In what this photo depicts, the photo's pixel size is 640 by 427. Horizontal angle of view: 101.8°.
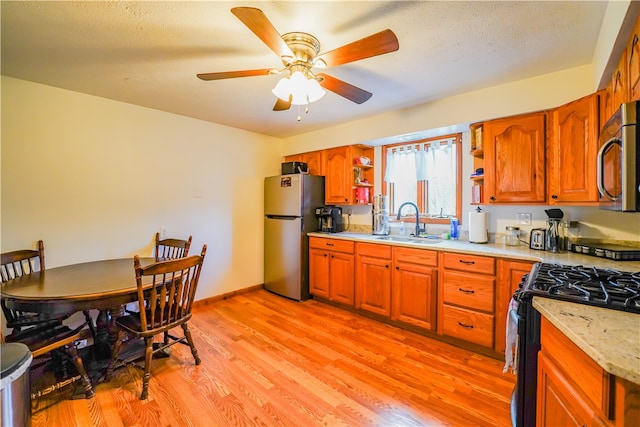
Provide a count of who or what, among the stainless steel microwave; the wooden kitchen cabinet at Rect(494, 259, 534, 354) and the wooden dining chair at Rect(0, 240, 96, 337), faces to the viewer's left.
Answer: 1

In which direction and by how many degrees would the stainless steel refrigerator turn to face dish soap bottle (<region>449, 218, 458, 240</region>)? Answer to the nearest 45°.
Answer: approximately 90° to its left

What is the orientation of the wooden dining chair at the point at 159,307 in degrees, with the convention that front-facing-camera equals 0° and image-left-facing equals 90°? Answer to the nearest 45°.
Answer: approximately 135°

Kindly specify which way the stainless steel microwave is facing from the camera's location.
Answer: facing to the left of the viewer

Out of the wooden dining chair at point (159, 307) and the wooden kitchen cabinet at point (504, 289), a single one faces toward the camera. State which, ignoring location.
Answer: the wooden kitchen cabinet

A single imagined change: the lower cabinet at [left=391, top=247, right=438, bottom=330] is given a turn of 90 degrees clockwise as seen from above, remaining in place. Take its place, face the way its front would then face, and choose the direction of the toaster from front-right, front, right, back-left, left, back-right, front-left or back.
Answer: back-right

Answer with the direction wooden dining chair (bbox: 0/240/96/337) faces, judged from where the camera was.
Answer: facing the viewer and to the right of the viewer

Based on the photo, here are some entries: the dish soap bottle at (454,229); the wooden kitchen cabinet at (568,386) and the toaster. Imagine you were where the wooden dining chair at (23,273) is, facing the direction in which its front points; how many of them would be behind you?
0

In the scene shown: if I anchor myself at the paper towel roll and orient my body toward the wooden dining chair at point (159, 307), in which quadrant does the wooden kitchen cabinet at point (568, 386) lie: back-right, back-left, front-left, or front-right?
front-left

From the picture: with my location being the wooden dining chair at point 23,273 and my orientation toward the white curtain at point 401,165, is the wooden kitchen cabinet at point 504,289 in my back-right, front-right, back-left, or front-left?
front-right

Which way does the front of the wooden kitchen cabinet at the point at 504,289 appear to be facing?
toward the camera

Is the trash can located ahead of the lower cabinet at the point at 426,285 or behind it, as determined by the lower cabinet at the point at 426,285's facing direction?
ahead

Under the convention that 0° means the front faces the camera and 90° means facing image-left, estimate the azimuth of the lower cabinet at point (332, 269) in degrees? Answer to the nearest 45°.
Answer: approximately 45°

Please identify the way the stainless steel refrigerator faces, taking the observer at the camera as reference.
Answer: facing the viewer and to the left of the viewer

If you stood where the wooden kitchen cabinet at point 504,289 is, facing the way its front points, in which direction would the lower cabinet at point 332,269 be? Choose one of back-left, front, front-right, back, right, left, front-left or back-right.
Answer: right

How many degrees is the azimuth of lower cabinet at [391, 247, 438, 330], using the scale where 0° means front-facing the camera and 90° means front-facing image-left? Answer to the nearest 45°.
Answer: approximately 45°
